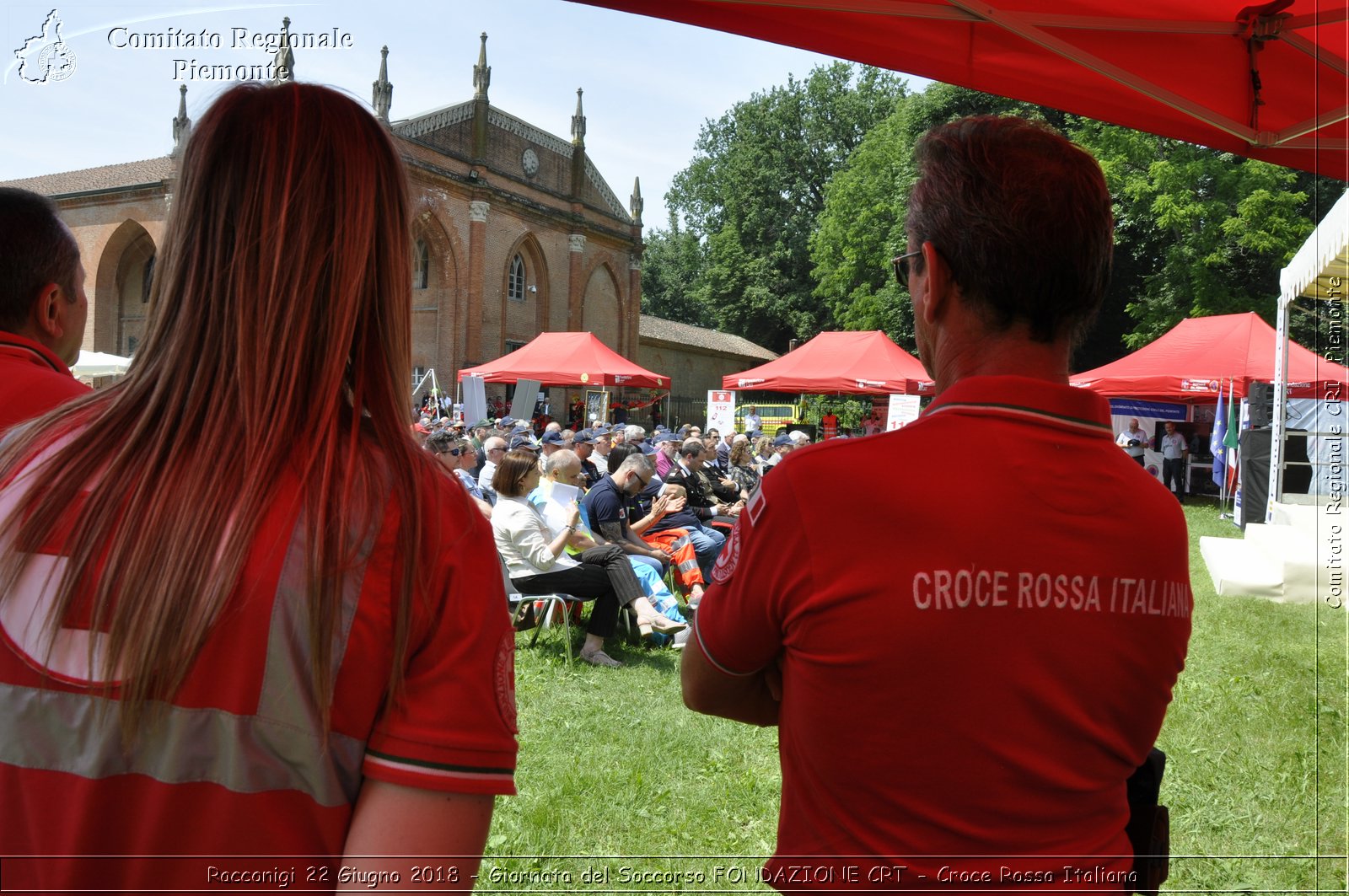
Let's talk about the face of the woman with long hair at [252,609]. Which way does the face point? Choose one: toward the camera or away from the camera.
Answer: away from the camera

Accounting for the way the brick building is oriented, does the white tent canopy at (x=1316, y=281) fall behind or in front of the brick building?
in front

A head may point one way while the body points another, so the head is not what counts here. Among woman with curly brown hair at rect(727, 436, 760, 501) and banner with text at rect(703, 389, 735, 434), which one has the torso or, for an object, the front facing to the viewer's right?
the woman with curly brown hair

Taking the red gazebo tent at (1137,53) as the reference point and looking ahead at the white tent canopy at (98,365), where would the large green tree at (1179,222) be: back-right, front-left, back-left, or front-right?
front-right

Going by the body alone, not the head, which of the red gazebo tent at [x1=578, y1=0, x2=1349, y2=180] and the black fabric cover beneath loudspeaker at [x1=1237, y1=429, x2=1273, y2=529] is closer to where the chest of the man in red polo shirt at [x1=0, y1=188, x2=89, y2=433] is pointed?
the black fabric cover beneath loudspeaker

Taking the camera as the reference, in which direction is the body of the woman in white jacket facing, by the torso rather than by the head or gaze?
to the viewer's right

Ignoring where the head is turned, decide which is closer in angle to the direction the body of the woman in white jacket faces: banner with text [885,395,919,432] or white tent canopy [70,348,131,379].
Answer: the banner with text

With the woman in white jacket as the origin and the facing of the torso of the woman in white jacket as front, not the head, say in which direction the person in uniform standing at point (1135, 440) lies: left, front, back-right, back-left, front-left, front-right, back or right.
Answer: front-left

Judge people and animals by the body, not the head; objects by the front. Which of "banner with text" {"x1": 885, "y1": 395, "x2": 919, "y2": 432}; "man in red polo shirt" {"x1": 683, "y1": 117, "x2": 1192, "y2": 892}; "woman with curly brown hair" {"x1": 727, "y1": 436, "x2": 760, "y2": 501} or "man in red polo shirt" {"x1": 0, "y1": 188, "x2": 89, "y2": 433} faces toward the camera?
the banner with text

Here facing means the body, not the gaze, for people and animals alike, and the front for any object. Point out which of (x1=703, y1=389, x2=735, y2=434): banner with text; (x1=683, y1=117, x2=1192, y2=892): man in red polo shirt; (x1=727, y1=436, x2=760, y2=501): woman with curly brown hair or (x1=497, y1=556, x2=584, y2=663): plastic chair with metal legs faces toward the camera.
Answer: the banner with text

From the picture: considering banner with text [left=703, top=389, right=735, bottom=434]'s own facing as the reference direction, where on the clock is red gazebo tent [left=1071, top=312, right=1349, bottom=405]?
The red gazebo tent is roughly at 10 o'clock from the banner with text.

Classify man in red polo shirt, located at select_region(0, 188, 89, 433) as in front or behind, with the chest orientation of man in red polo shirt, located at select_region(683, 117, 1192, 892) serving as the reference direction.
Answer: in front

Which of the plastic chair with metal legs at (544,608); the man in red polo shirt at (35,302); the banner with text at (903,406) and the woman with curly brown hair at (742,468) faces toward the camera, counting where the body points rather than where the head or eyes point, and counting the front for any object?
the banner with text

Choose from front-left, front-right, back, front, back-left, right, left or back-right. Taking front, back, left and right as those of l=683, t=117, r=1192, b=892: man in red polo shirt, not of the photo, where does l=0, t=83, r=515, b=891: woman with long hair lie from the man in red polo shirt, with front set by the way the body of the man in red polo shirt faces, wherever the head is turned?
left

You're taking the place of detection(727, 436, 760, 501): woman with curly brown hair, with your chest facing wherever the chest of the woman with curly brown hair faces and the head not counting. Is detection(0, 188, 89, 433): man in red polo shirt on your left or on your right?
on your right

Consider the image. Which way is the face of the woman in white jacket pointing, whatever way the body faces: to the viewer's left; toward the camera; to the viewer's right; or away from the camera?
to the viewer's right

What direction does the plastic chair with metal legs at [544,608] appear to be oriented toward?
to the viewer's right

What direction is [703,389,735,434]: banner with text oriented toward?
toward the camera
